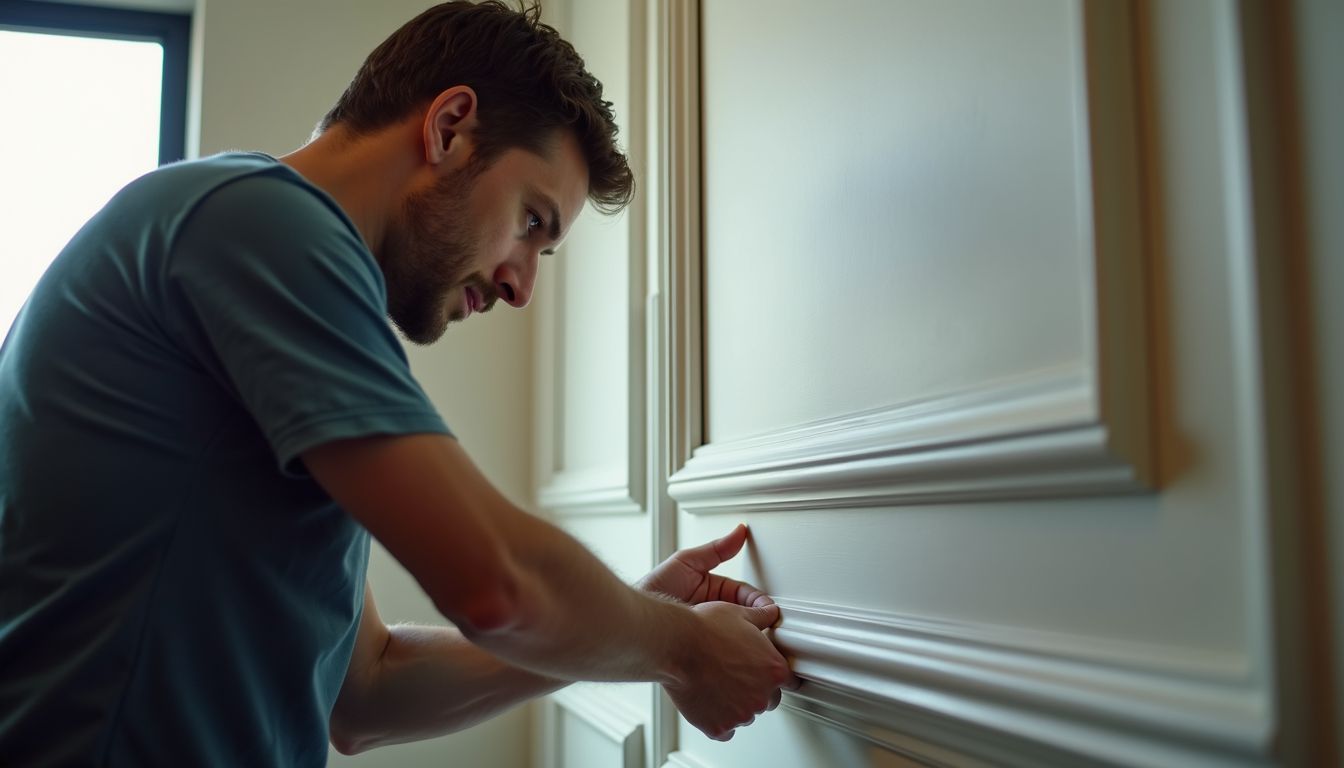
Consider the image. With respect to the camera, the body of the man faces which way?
to the viewer's right

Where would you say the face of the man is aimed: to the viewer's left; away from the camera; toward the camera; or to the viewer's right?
to the viewer's right

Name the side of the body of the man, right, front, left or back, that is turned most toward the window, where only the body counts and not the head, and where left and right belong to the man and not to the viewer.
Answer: left
